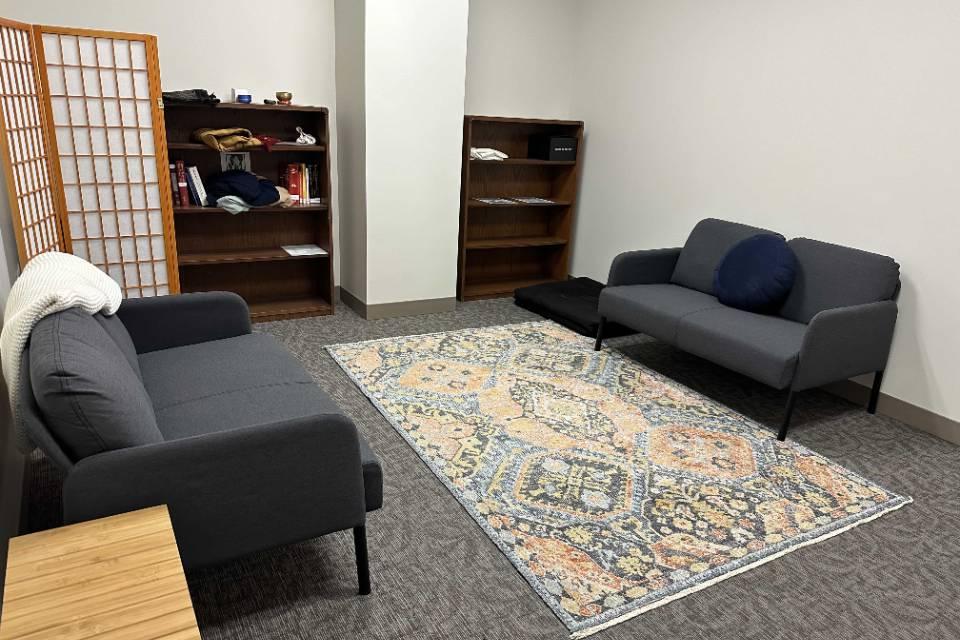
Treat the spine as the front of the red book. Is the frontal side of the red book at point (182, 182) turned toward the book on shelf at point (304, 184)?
no

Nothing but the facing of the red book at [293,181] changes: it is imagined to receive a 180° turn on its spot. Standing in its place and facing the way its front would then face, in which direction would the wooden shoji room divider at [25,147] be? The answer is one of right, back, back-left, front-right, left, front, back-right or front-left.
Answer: back-left

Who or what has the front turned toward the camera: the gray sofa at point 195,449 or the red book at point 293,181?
the red book

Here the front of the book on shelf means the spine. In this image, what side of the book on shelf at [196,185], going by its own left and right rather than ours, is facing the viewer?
front

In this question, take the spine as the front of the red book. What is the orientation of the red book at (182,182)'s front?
toward the camera

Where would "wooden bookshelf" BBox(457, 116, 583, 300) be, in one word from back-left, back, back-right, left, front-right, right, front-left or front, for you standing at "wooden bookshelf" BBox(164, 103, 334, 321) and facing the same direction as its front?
left

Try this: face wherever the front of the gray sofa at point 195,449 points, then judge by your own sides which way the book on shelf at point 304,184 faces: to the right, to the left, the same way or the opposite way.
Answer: to the right

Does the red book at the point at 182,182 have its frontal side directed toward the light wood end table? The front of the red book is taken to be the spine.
yes

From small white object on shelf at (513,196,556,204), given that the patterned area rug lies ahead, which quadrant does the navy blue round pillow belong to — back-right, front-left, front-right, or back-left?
front-left

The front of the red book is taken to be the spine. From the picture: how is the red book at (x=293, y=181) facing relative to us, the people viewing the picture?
facing the viewer

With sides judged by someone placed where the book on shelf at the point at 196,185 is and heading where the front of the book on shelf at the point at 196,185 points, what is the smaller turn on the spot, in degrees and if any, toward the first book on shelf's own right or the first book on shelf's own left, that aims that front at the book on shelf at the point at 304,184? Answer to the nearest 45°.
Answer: approximately 90° to the first book on shelf's own left

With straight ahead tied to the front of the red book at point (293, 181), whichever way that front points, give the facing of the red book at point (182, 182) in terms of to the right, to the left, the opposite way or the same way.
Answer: the same way

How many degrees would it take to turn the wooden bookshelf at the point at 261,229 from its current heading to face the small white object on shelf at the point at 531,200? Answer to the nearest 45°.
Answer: approximately 90° to its left

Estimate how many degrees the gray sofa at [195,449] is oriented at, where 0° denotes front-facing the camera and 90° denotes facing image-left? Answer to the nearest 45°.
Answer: approximately 270°

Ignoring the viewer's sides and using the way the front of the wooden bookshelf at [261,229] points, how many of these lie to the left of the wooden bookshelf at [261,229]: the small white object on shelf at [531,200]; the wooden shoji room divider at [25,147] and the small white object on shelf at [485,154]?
2

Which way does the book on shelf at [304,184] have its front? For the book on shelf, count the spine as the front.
toward the camera

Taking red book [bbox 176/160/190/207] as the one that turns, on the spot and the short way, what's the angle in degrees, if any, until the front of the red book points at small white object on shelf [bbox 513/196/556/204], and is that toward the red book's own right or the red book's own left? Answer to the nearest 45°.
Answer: approximately 90° to the red book's own left

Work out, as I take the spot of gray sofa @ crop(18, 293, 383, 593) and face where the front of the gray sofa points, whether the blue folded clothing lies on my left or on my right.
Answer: on my left

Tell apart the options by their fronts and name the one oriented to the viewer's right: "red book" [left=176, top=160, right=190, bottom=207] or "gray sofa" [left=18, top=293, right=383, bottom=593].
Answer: the gray sofa

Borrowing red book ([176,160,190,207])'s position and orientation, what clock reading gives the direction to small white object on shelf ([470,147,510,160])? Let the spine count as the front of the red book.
The small white object on shelf is roughly at 9 o'clock from the red book.

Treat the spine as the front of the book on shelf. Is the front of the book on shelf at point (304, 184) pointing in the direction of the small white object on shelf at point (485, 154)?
no

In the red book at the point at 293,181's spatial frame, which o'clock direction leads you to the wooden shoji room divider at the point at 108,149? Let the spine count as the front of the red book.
The wooden shoji room divider is roughly at 2 o'clock from the red book.

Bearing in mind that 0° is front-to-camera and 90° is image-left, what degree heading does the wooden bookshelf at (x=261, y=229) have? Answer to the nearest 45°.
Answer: approximately 0°
